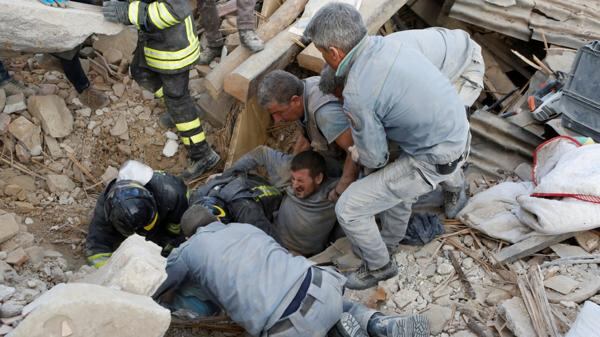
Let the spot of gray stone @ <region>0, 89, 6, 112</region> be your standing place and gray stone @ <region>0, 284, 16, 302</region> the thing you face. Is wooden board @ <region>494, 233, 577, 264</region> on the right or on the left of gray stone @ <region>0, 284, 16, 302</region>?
left

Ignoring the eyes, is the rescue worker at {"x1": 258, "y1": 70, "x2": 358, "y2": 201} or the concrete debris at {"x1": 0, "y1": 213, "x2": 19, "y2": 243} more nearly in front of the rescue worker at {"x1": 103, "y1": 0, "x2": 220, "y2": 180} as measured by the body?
the concrete debris

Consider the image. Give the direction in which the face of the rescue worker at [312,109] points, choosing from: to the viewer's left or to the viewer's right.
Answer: to the viewer's left

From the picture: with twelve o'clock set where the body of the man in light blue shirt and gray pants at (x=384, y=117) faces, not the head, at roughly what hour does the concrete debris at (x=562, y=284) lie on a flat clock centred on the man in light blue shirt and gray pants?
The concrete debris is roughly at 6 o'clock from the man in light blue shirt and gray pants.

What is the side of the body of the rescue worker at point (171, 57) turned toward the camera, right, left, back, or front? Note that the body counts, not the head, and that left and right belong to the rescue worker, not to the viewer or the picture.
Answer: left

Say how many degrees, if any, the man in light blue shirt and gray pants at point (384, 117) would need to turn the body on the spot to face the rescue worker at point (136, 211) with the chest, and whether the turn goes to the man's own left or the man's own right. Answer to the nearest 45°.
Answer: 0° — they already face them

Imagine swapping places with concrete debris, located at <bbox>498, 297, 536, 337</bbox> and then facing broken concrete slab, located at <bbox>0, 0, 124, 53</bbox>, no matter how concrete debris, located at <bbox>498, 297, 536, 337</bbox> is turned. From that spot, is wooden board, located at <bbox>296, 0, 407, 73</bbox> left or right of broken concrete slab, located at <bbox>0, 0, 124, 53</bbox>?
right

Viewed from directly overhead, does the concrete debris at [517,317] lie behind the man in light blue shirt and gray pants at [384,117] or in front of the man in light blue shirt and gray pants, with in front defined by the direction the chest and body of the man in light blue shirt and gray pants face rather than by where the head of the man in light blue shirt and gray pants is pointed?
behind

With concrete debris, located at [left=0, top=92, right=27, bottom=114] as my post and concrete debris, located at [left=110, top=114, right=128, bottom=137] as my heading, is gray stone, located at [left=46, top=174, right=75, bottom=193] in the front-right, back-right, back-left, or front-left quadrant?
front-right

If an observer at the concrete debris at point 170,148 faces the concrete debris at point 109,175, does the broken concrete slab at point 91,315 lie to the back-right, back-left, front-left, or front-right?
front-left

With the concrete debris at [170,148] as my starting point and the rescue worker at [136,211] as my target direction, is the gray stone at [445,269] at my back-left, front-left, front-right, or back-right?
front-left

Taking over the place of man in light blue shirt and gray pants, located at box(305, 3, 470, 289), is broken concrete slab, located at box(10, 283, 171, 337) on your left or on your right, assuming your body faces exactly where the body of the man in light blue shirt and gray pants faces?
on your left

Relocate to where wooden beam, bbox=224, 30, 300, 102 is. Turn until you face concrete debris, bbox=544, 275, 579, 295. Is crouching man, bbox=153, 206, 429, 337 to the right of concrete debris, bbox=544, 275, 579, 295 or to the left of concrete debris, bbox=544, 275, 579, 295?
right

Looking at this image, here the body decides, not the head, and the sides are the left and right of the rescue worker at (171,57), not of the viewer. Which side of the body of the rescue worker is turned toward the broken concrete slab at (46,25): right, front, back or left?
front

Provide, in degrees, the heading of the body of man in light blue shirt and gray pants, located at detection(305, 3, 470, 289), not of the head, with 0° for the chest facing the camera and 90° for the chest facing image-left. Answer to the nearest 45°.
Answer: approximately 90°

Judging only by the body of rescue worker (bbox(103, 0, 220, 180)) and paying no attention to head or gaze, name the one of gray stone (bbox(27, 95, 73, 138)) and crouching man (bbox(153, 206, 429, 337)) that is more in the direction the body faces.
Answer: the gray stone
